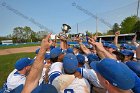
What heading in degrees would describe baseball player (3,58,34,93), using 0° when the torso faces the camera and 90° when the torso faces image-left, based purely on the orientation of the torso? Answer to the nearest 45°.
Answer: approximately 270°

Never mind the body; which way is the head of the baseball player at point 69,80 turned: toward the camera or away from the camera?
away from the camera

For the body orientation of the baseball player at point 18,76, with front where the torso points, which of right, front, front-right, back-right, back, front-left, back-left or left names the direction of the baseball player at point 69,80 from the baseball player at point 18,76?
front-right

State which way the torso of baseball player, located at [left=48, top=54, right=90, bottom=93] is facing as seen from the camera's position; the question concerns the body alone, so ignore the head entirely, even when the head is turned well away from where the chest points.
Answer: away from the camera

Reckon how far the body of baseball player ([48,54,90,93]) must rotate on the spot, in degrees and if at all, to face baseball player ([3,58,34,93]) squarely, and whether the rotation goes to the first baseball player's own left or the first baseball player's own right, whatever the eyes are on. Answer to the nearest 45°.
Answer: approximately 45° to the first baseball player's own left
